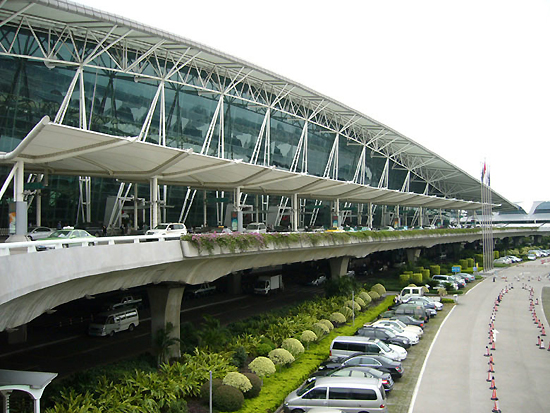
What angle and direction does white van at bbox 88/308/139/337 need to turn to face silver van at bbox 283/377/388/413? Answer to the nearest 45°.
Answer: approximately 90° to its left

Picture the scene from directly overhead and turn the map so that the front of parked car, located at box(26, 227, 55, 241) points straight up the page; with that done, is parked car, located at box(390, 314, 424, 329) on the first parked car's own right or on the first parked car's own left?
on the first parked car's own left

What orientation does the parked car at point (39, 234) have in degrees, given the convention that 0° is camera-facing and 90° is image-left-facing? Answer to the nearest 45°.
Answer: approximately 45°

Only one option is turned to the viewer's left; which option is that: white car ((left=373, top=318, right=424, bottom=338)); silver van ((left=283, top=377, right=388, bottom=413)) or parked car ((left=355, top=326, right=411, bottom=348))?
the silver van

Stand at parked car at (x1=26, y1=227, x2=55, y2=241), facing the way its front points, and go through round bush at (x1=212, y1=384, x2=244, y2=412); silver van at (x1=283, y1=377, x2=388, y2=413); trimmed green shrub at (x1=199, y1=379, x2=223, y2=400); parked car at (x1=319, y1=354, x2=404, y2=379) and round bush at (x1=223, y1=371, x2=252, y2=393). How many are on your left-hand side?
5

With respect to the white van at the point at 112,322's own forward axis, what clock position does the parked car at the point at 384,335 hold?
The parked car is roughly at 8 o'clock from the white van.

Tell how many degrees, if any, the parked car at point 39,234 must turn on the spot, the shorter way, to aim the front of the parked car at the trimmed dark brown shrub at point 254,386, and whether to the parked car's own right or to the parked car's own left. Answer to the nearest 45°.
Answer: approximately 90° to the parked car's own left

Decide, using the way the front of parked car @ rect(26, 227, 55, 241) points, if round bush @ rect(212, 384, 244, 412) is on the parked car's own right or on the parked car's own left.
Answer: on the parked car's own left

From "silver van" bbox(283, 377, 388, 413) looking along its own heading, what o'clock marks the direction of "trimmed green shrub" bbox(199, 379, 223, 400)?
The trimmed green shrub is roughly at 12 o'clock from the silver van.

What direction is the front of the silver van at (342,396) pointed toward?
to the viewer's left

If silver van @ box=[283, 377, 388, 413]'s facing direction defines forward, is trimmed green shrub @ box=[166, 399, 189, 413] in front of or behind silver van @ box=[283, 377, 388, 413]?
in front

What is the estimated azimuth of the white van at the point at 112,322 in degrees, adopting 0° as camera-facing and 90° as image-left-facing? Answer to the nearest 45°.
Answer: approximately 45°

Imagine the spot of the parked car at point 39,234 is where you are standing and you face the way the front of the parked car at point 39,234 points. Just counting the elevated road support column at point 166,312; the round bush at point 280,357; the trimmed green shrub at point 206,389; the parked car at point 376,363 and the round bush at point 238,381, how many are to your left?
5
